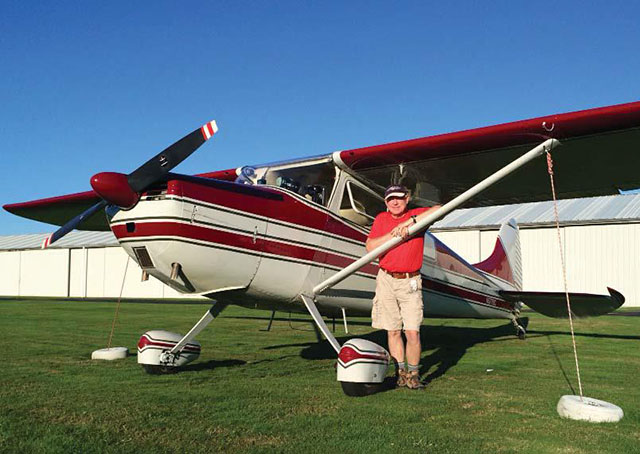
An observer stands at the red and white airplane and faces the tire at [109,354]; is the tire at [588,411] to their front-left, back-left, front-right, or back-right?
back-left

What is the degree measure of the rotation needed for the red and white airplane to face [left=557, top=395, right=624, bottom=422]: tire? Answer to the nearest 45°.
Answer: approximately 90° to its left

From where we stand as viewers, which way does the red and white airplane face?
facing the viewer and to the left of the viewer

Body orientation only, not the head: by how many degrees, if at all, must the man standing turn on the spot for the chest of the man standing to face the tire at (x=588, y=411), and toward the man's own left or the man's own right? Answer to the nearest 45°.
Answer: approximately 45° to the man's own left

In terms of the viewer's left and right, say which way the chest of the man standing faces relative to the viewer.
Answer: facing the viewer

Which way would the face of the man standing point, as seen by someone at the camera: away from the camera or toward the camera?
toward the camera

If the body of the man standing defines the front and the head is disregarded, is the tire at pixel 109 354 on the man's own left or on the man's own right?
on the man's own right
